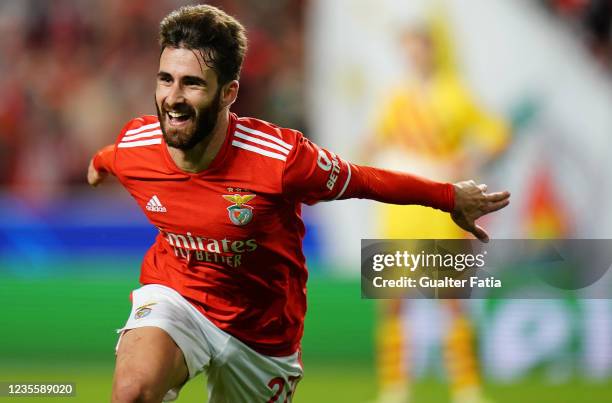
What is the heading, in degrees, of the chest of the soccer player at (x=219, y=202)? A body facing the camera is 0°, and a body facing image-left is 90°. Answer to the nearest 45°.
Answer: approximately 45°

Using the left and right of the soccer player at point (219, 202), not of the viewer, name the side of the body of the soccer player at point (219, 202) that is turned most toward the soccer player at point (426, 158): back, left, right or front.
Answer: back

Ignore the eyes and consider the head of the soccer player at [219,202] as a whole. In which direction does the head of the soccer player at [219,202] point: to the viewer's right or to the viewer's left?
to the viewer's left
